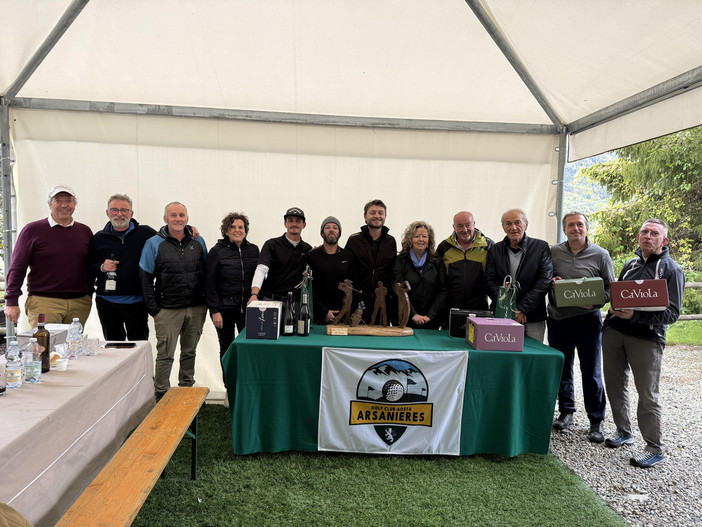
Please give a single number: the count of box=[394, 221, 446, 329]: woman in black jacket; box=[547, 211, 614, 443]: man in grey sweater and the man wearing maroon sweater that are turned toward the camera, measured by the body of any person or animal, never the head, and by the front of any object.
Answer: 3

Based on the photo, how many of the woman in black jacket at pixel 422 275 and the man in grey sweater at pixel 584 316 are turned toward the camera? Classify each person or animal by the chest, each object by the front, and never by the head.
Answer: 2

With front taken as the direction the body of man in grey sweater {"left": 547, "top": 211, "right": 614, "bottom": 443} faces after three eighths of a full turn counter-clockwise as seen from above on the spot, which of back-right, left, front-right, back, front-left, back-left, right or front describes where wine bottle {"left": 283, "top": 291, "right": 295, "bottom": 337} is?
back

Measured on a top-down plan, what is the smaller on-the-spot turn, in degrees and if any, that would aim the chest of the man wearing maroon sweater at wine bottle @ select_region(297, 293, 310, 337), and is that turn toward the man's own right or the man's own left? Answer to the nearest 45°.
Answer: approximately 45° to the man's own left

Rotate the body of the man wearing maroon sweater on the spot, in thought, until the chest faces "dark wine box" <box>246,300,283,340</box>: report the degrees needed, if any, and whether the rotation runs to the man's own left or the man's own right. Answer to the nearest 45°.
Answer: approximately 45° to the man's own left

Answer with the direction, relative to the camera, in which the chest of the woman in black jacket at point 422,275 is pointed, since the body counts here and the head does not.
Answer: toward the camera

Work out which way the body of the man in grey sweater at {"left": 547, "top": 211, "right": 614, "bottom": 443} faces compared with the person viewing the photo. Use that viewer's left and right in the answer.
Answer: facing the viewer

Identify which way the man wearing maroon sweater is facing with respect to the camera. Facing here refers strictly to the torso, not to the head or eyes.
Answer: toward the camera

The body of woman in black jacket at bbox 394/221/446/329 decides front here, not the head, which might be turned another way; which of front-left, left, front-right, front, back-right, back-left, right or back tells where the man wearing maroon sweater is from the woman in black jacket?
right

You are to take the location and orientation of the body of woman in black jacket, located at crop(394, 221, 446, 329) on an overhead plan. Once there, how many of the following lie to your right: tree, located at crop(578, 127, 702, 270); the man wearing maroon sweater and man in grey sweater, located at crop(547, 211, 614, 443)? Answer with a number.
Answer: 1

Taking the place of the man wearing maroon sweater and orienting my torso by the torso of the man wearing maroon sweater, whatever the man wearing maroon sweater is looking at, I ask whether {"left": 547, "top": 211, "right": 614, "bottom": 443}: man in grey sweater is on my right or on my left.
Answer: on my left

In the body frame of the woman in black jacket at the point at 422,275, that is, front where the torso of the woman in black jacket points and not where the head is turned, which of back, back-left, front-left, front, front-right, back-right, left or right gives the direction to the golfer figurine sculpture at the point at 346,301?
front-right

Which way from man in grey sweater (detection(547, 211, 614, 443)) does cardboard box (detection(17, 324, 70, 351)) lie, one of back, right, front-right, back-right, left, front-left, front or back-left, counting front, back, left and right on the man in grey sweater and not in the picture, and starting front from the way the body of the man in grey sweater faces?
front-right

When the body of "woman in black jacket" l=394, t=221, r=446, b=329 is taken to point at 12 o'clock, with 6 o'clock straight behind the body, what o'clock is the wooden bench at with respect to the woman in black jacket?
The wooden bench is roughly at 1 o'clock from the woman in black jacket.
